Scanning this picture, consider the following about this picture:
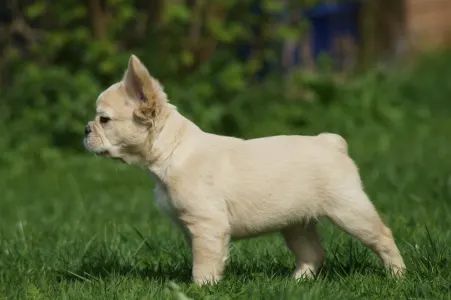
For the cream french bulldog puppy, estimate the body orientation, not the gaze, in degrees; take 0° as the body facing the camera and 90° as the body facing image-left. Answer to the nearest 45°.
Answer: approximately 90°

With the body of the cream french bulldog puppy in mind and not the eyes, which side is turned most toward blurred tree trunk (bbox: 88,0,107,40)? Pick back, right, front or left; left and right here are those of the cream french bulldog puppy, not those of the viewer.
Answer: right
